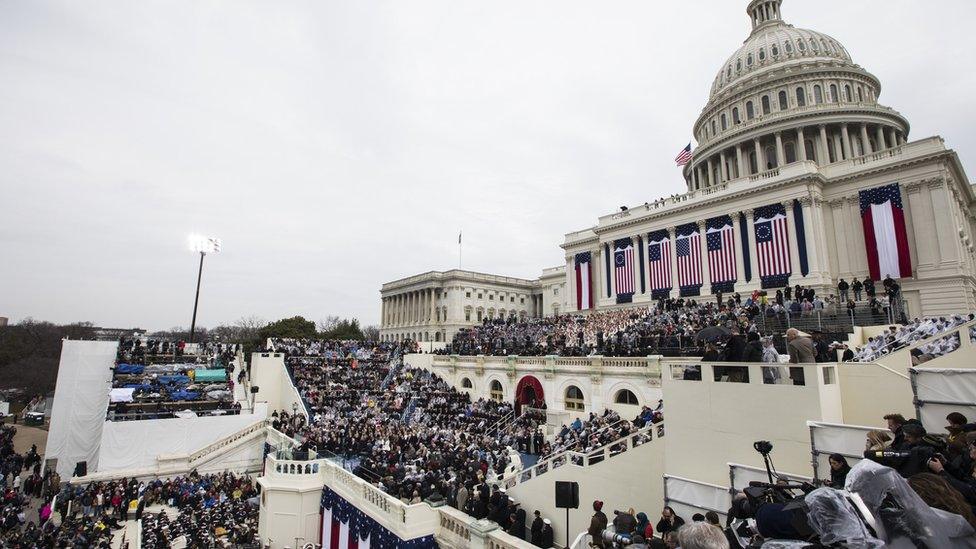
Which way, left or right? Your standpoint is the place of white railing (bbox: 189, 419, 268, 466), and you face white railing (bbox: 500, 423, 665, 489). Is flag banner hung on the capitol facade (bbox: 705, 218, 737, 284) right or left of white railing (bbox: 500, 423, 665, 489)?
left

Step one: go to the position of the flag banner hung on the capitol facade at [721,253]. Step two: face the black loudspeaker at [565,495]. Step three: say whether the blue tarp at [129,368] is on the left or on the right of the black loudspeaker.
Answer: right

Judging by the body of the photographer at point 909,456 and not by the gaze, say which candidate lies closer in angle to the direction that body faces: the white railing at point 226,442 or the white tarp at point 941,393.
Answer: the white railing

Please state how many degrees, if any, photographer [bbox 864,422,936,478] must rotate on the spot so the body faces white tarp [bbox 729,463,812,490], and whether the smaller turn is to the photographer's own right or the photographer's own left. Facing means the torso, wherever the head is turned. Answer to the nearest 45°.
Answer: approximately 45° to the photographer's own right

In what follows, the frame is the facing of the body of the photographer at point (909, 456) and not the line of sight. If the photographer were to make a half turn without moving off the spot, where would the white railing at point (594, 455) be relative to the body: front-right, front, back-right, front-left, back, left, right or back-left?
back-left

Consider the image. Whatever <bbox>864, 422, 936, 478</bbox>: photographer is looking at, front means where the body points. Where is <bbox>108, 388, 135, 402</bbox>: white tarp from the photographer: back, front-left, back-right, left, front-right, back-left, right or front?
front

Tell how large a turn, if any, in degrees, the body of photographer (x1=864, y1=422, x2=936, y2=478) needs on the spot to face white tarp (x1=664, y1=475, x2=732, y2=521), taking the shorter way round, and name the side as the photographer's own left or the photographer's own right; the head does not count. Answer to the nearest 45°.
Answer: approximately 45° to the photographer's own right

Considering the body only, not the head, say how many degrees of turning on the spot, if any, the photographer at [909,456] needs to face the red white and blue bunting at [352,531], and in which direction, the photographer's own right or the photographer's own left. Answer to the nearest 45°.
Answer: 0° — they already face it

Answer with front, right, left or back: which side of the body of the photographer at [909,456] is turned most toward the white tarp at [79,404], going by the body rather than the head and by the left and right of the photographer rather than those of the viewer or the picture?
front

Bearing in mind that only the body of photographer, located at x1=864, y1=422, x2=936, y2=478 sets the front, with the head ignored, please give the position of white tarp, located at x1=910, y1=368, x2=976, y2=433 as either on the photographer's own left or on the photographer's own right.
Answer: on the photographer's own right

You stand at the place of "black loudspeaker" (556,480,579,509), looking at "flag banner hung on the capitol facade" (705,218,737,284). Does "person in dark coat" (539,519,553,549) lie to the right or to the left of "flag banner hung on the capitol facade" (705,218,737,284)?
left

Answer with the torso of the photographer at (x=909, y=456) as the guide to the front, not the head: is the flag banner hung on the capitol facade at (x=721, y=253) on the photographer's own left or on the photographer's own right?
on the photographer's own right

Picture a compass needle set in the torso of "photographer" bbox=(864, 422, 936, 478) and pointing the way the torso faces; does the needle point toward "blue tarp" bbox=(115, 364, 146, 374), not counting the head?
yes

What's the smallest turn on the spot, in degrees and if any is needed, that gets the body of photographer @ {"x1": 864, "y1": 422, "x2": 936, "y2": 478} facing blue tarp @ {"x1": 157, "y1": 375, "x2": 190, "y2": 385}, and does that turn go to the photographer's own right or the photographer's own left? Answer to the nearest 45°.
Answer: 0° — they already face it

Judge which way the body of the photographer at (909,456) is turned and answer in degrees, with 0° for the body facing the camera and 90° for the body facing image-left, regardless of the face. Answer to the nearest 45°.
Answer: approximately 90°

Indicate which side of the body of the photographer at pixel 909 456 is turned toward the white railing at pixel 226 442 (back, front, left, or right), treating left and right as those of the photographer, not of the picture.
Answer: front
